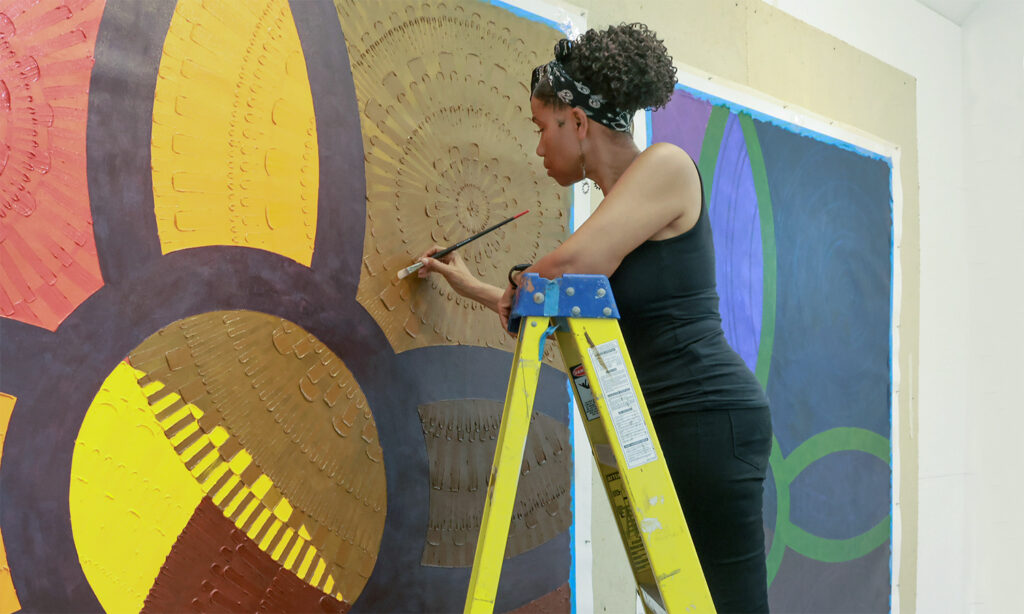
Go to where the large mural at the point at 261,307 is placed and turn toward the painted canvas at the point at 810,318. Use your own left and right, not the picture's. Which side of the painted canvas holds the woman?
right

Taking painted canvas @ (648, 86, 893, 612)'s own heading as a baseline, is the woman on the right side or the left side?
on its right

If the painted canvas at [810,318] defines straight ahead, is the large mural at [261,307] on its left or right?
on its right

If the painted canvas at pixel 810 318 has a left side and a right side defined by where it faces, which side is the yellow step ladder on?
on its right

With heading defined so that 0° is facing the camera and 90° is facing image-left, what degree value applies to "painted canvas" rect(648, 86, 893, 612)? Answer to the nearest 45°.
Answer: approximately 315°
